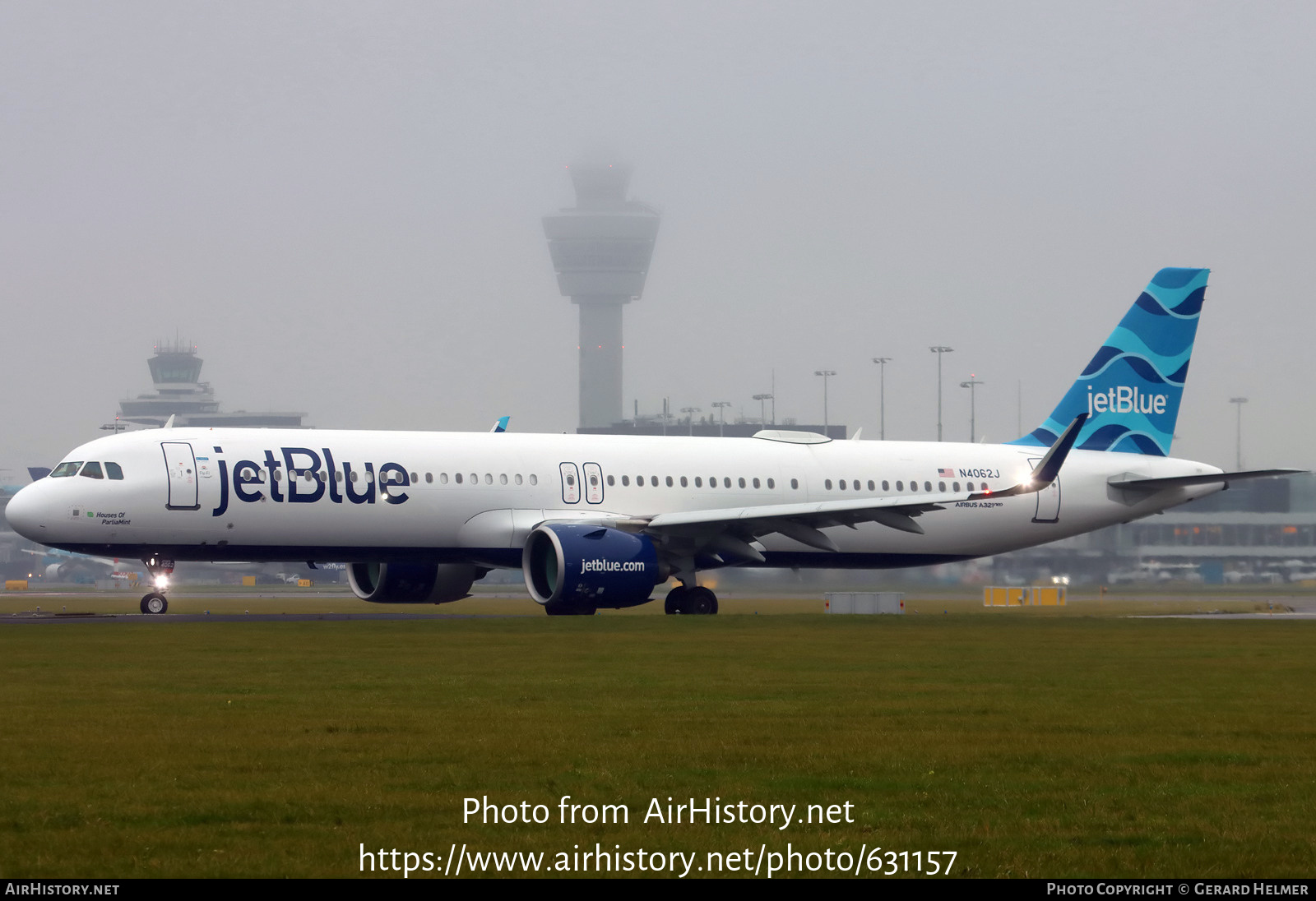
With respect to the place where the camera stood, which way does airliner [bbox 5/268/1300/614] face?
facing the viewer and to the left of the viewer
